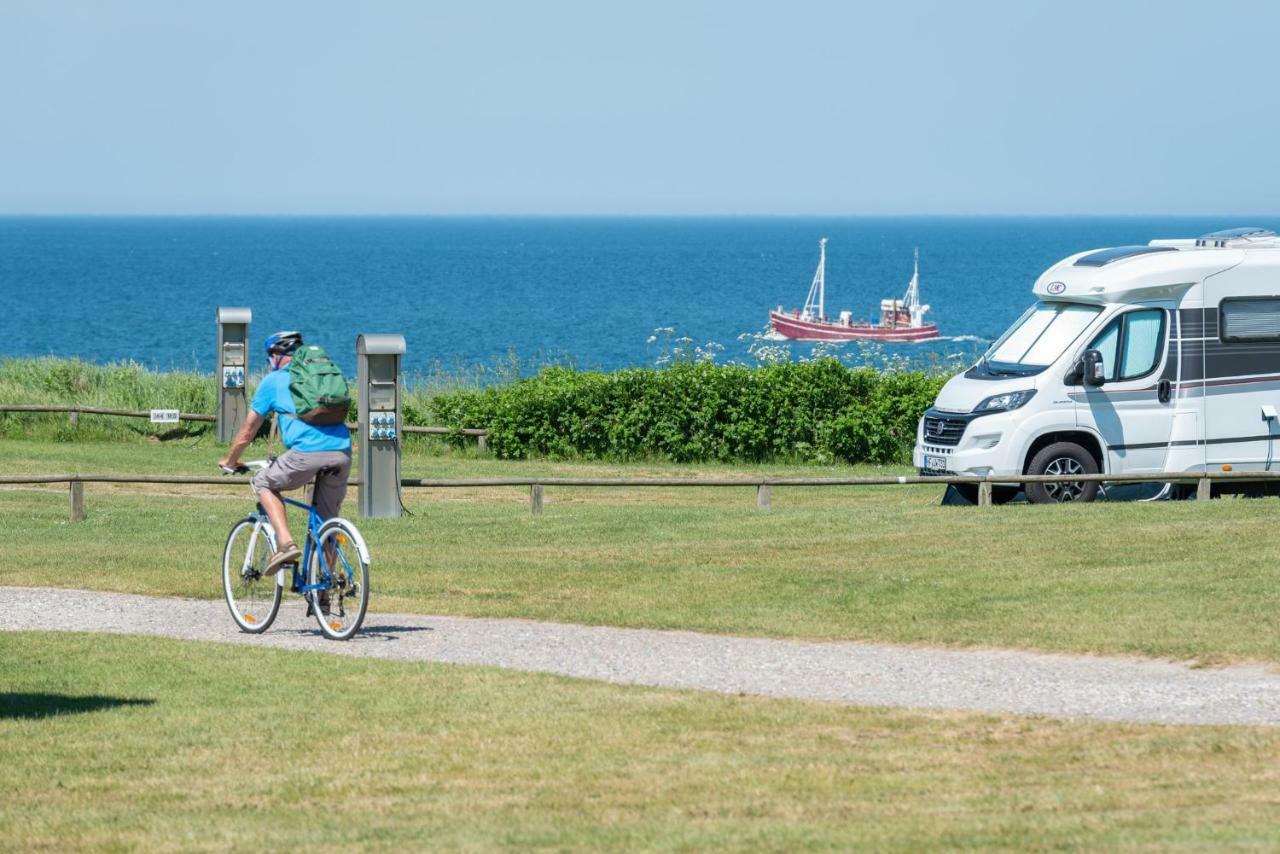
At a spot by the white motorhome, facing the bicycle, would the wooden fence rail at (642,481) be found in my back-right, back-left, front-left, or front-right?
front-right

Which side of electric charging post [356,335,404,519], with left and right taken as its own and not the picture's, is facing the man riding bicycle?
front

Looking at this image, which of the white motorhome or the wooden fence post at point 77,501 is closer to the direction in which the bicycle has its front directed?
the wooden fence post

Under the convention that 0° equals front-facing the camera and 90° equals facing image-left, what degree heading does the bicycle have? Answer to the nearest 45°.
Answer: approximately 135°

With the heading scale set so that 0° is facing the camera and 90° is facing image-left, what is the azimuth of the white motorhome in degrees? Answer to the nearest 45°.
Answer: approximately 45°

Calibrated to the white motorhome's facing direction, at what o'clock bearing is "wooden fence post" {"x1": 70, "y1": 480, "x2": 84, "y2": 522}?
The wooden fence post is roughly at 1 o'clock from the white motorhome.

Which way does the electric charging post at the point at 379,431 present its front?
toward the camera

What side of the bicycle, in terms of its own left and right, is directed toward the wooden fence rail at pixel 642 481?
right

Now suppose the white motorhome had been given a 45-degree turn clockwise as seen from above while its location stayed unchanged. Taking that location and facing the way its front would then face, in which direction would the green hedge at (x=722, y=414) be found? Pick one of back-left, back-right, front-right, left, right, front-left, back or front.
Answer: front-right

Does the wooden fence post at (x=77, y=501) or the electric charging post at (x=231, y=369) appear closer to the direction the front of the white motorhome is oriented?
the wooden fence post

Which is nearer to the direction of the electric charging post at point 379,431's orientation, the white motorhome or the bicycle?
the bicycle

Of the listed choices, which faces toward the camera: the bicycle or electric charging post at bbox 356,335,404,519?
the electric charging post

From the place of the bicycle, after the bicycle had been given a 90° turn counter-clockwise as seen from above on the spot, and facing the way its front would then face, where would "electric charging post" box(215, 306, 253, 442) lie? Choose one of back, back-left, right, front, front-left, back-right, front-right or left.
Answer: back-right

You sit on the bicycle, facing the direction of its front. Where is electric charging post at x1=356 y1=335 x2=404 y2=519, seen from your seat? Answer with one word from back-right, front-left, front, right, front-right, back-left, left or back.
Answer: front-right

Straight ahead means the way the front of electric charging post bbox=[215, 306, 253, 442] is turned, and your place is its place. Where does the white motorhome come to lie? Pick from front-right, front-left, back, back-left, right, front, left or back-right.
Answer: front-left

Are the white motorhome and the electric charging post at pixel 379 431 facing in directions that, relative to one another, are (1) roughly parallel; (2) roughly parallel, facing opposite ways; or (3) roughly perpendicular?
roughly perpendicular

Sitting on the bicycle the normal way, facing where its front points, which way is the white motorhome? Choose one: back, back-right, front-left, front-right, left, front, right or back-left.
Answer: right

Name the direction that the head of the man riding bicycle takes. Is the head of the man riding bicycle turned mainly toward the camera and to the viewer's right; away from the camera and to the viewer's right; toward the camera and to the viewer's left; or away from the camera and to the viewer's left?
away from the camera and to the viewer's left

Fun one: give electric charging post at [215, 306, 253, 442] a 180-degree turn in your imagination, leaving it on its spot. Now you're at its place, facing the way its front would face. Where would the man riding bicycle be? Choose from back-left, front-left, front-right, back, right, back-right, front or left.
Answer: back

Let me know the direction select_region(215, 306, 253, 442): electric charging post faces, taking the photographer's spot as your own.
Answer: facing the viewer
